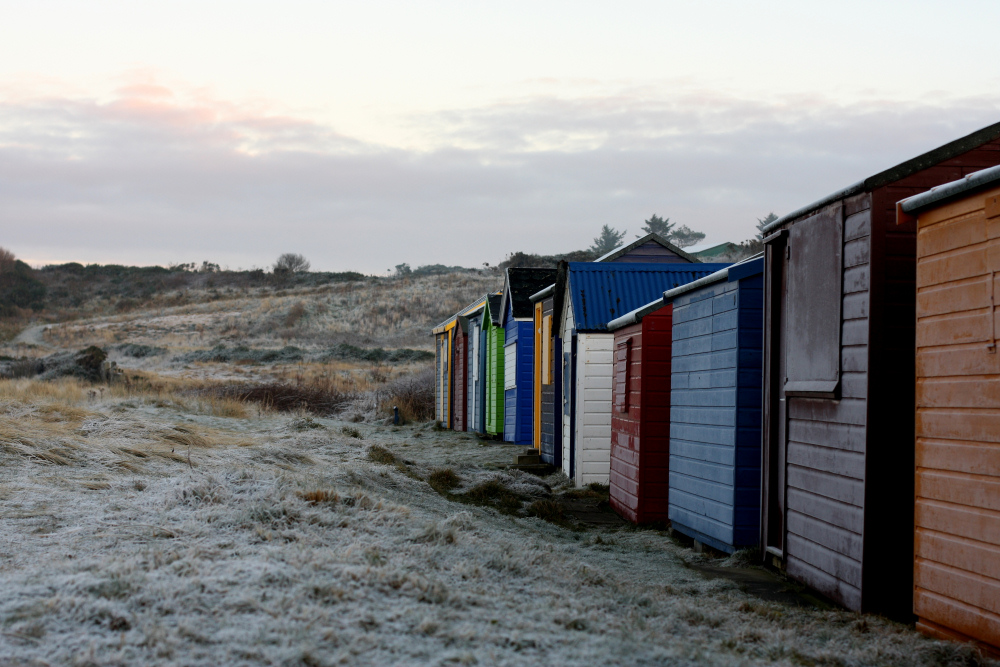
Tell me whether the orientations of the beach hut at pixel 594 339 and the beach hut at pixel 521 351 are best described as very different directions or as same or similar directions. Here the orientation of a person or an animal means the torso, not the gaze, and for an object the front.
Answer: same or similar directions

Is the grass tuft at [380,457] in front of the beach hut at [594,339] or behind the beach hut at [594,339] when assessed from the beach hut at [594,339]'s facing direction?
in front

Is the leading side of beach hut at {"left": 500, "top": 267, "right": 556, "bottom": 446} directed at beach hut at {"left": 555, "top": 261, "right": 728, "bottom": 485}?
no

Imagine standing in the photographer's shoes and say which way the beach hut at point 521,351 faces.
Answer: facing to the left of the viewer

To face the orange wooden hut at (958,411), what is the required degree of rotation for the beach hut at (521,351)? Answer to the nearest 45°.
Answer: approximately 90° to its left

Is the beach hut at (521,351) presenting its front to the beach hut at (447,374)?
no

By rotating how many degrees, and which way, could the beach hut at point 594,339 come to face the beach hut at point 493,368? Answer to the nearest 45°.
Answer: approximately 90° to its right

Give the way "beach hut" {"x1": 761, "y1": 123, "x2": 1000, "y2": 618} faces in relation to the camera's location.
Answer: facing the viewer and to the left of the viewer

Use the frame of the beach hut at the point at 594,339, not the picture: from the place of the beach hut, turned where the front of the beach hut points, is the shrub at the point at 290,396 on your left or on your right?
on your right

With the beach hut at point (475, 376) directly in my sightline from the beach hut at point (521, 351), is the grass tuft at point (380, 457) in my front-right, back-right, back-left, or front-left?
back-left

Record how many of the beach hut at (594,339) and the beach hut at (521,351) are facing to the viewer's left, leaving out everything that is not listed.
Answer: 2
